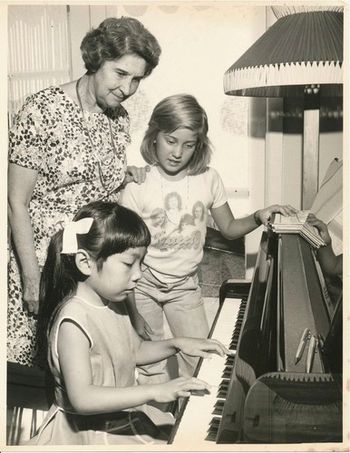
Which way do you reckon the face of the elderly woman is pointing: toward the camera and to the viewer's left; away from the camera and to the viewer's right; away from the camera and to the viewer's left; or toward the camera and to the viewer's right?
toward the camera and to the viewer's right

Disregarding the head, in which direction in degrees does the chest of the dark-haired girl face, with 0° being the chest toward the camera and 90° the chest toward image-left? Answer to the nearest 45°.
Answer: approximately 270°

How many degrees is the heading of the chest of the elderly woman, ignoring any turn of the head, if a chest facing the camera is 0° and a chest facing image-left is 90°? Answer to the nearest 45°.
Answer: approximately 315°

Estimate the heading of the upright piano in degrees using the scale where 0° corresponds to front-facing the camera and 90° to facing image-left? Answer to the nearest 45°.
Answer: approximately 90°
